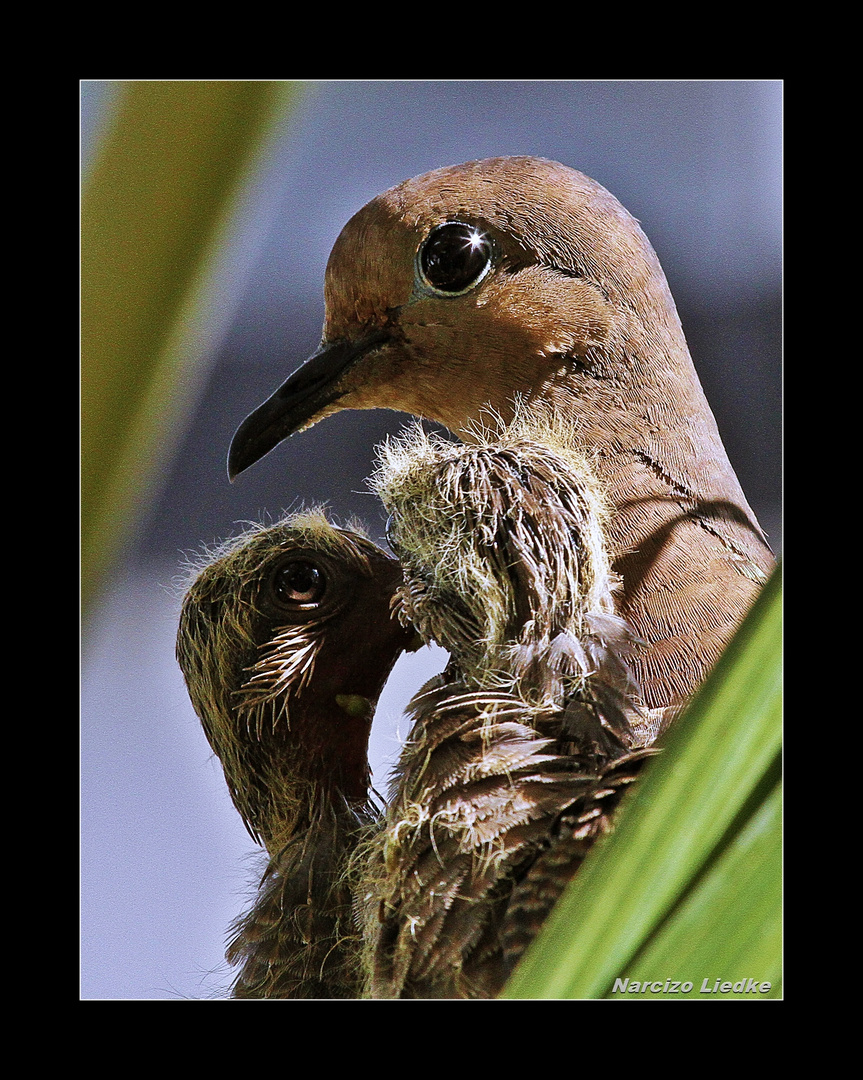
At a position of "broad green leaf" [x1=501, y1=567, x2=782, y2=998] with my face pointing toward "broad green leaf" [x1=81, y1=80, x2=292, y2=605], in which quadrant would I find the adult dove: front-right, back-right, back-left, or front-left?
front-right

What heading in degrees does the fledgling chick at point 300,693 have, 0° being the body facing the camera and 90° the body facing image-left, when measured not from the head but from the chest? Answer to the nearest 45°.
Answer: approximately 270°

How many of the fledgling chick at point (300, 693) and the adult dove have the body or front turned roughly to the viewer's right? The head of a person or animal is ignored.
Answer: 1

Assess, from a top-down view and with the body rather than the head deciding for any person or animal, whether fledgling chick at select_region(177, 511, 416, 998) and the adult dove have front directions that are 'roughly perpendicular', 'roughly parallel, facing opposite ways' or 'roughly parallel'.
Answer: roughly parallel, facing opposite ways

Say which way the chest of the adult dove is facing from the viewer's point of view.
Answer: to the viewer's left
